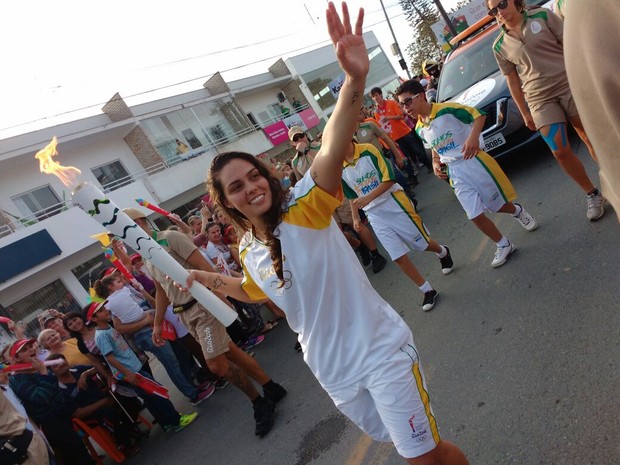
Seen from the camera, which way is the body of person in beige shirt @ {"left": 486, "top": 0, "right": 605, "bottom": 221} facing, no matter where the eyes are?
toward the camera

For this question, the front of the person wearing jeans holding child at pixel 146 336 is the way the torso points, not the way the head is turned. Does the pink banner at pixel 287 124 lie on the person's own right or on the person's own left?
on the person's own left

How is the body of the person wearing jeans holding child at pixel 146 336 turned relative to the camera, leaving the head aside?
to the viewer's right

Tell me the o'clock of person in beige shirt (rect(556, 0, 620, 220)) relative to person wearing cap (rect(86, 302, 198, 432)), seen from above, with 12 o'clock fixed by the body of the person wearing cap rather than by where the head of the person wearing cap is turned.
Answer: The person in beige shirt is roughly at 1 o'clock from the person wearing cap.

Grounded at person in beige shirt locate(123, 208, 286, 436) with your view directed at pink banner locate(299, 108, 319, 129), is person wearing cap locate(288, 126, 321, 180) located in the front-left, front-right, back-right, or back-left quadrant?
front-right

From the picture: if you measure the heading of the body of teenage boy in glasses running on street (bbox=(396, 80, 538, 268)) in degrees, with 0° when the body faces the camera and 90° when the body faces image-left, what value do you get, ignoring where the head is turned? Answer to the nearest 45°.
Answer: approximately 45°

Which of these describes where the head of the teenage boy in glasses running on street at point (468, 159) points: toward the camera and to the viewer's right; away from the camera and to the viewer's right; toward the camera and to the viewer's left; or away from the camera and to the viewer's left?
toward the camera and to the viewer's left

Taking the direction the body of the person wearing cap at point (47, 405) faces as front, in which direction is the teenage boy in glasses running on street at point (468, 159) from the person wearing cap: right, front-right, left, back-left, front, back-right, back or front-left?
front

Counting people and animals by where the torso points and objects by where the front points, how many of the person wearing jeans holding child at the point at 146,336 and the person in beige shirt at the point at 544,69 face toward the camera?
1

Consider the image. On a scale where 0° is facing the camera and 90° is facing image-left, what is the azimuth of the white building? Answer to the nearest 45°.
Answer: approximately 315°

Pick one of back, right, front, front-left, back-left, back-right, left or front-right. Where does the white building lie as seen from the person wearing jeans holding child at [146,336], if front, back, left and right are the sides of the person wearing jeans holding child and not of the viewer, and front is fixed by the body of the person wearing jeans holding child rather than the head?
left

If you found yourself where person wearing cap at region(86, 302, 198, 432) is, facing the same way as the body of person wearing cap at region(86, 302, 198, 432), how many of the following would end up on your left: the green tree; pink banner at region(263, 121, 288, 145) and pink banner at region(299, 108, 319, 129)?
3

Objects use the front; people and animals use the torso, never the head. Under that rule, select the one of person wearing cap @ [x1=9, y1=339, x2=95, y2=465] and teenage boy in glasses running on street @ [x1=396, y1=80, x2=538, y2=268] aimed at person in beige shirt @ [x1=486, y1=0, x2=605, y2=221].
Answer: the person wearing cap

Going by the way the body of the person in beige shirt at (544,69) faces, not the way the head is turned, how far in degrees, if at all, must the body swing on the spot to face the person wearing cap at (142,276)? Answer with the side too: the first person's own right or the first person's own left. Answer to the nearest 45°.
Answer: approximately 90° to the first person's own right

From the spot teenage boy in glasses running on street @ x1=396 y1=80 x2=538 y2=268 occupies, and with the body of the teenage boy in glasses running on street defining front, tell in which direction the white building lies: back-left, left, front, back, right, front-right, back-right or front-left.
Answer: right

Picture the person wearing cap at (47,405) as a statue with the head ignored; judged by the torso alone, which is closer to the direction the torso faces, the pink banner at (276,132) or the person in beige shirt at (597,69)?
the person in beige shirt

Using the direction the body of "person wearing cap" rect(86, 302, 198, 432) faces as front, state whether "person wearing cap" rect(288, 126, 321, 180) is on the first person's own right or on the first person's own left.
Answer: on the first person's own left
